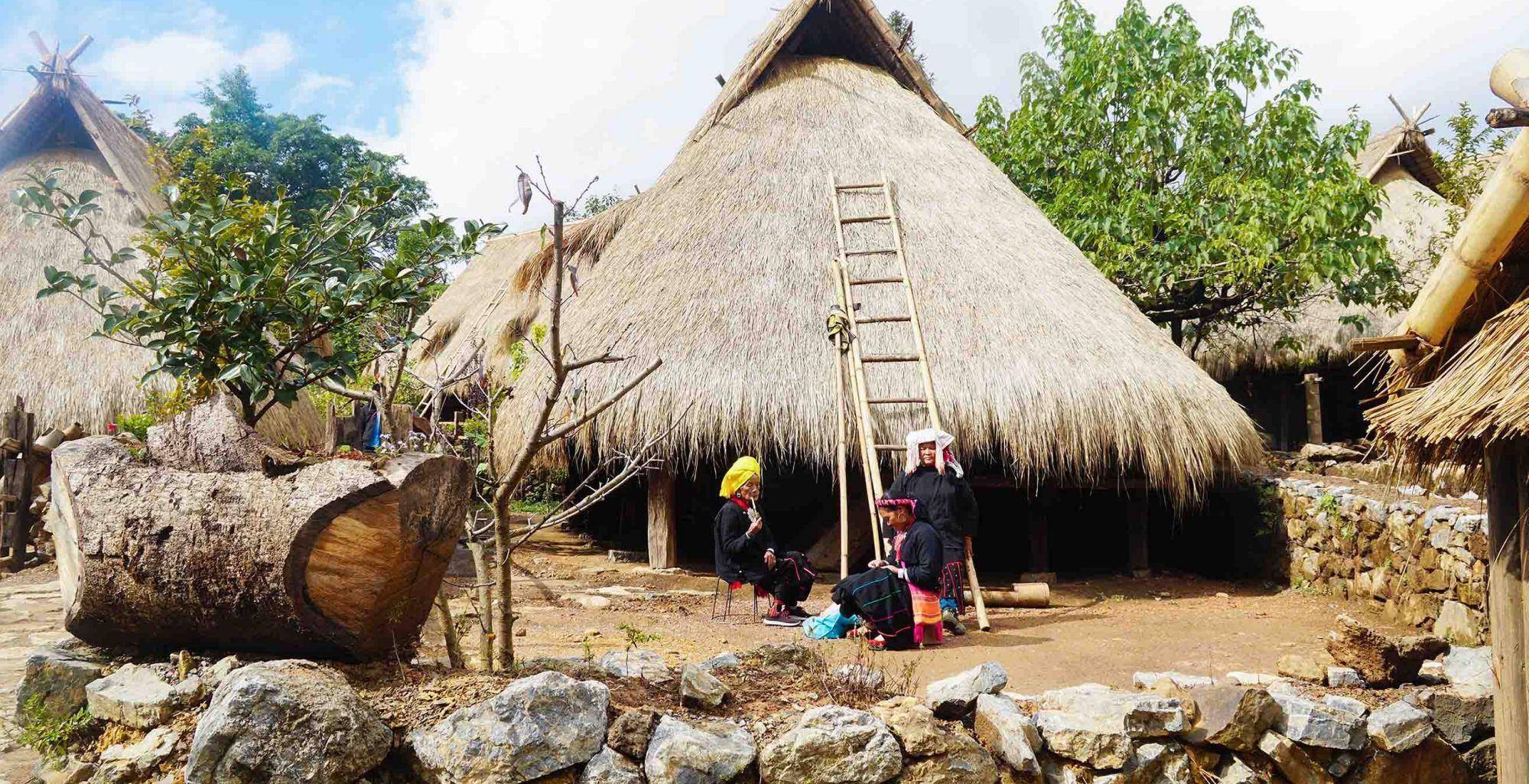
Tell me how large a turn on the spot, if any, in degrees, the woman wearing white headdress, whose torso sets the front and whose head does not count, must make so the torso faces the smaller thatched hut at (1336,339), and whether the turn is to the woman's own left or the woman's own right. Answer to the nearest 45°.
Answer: approximately 135° to the woman's own left

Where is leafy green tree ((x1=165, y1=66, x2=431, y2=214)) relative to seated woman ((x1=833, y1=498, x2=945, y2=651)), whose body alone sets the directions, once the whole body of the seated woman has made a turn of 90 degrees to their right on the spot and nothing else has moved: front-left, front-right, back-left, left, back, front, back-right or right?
front-left

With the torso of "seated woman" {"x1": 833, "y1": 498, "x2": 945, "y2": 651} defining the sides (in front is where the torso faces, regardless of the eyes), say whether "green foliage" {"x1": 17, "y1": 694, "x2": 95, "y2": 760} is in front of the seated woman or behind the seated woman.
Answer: in front

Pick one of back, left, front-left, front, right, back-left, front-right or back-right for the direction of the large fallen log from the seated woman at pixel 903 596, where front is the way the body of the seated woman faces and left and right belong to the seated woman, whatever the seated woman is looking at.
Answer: front-left

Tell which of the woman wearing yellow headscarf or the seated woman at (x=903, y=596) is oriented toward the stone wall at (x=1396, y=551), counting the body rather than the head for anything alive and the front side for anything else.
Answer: the woman wearing yellow headscarf

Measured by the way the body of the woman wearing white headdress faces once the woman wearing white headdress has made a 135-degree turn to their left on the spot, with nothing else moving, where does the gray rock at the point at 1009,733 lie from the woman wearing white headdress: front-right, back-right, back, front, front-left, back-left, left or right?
back-right

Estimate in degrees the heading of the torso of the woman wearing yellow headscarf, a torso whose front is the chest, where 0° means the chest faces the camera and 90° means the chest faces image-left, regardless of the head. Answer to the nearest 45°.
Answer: approximately 270°

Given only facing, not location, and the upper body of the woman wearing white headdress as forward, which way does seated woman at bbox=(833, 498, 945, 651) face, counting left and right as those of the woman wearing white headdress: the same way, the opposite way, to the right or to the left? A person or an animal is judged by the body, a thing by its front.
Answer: to the right

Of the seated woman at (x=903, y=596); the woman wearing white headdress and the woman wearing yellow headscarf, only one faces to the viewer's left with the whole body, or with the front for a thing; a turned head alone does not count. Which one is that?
the seated woman

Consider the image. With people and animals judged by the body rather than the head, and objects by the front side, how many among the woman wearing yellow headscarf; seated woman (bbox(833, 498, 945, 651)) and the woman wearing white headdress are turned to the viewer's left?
1

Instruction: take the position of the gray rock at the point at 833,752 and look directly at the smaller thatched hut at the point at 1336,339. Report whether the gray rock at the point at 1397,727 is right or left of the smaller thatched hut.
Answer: right

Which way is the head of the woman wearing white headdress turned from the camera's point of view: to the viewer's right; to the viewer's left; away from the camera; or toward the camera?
toward the camera

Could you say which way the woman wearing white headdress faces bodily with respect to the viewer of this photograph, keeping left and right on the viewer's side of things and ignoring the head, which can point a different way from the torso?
facing the viewer

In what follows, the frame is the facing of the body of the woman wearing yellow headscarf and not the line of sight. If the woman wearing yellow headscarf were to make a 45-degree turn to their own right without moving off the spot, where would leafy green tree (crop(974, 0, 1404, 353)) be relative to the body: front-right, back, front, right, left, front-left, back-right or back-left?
left

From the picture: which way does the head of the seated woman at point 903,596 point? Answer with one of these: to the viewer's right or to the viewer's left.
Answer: to the viewer's left

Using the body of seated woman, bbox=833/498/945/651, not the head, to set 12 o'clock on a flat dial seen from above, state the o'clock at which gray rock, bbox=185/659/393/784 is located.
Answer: The gray rock is roughly at 10 o'clock from the seated woman.

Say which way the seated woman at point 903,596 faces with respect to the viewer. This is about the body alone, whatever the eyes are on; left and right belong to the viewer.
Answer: facing to the left of the viewer
